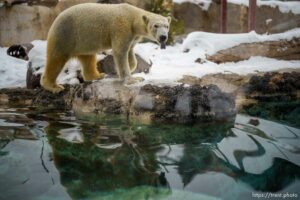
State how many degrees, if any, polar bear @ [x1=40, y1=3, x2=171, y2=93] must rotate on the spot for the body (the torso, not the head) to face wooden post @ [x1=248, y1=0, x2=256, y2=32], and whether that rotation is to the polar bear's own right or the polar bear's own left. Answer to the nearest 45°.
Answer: approximately 45° to the polar bear's own left

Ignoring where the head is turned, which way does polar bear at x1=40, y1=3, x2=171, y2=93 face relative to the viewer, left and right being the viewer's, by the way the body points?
facing to the right of the viewer
